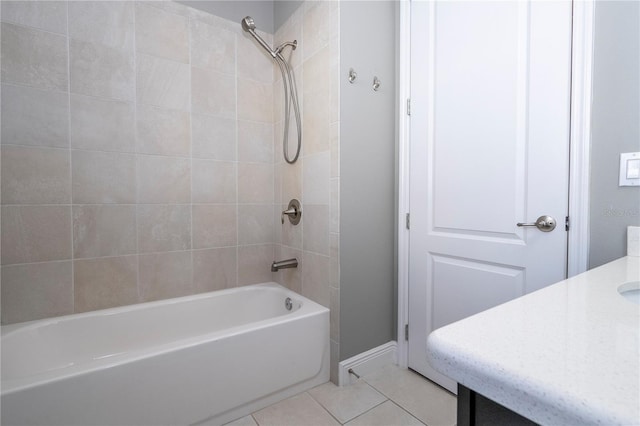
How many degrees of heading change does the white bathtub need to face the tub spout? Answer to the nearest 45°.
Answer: approximately 45° to its left

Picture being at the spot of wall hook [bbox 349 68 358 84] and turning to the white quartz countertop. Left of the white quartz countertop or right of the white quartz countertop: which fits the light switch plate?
left

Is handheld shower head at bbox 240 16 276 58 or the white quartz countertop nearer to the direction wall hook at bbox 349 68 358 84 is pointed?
the white quartz countertop

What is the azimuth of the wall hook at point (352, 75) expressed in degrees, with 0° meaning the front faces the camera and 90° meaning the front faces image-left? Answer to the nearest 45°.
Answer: approximately 315°

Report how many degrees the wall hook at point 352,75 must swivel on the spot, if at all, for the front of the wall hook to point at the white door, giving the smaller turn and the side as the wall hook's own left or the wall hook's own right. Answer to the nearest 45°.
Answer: approximately 45° to the wall hook's own left
